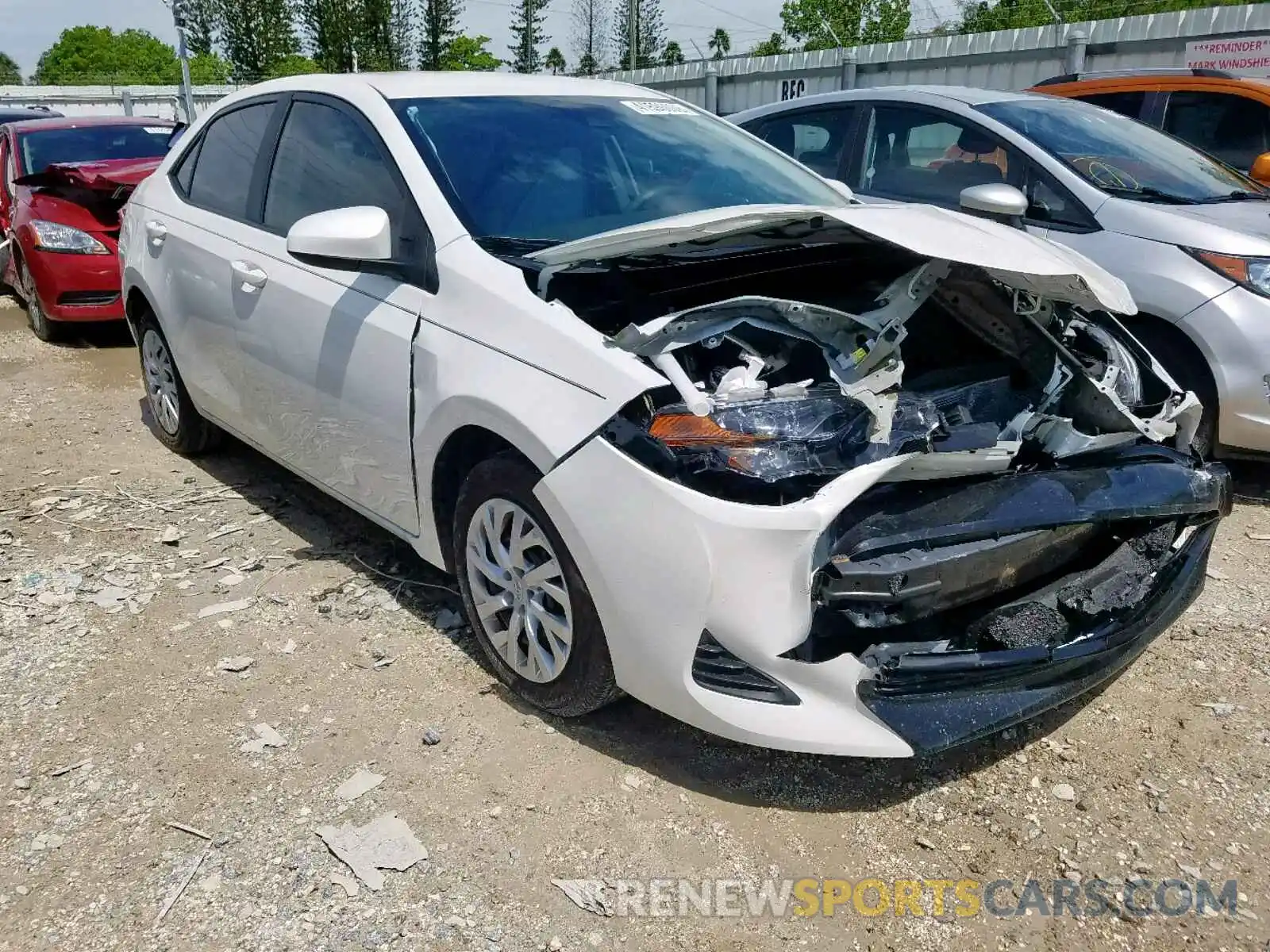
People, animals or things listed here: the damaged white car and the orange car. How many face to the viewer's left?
0

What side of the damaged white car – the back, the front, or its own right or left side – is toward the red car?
back

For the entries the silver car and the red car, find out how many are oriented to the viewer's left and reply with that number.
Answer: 0

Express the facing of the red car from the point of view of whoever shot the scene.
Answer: facing the viewer and to the right of the viewer

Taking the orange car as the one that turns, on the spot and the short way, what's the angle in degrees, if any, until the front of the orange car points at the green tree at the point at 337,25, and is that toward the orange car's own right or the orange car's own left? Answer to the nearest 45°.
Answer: approximately 180°

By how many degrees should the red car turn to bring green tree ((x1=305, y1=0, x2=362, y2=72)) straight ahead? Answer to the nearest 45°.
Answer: approximately 135° to its left

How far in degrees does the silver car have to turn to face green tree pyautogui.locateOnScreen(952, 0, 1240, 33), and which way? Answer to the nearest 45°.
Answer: approximately 135° to its left

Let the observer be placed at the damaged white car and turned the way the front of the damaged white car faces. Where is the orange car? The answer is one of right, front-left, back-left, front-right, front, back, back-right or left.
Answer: left

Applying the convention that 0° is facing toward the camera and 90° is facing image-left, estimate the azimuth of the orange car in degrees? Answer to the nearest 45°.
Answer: approximately 315°

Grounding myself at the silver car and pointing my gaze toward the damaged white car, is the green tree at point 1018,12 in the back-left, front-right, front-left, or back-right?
back-right

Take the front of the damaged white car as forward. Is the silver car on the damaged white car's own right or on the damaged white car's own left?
on the damaged white car's own left

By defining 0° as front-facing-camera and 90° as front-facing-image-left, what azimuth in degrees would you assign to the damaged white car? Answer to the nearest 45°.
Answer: approximately 315°
